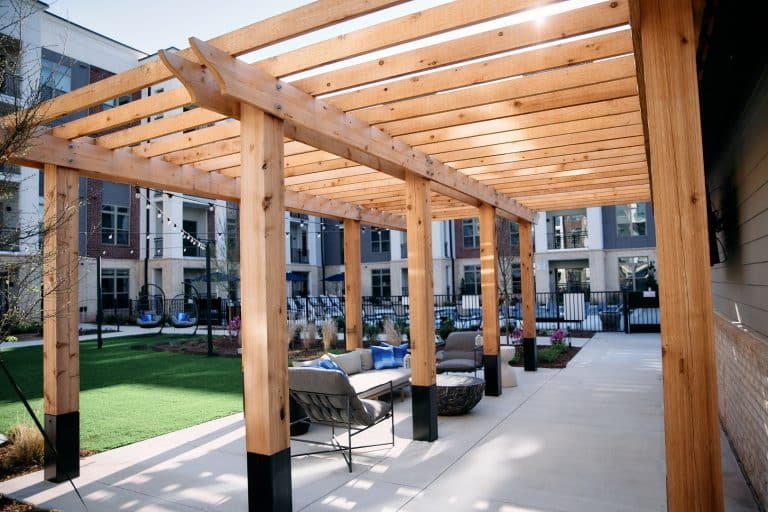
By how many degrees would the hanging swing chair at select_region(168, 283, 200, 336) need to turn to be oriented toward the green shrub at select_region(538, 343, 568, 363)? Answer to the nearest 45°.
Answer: approximately 90° to its left

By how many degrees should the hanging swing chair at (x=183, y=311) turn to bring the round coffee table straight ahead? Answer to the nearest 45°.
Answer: approximately 45° to its left

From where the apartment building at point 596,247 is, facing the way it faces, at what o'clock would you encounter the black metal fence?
The black metal fence is roughly at 12 o'clock from the apartment building.

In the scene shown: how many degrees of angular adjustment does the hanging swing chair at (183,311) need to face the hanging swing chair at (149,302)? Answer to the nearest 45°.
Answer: approximately 90° to its right

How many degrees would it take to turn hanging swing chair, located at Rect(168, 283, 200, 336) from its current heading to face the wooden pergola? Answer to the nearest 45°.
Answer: approximately 45° to its left

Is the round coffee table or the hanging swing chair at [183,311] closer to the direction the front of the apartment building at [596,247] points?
the round coffee table

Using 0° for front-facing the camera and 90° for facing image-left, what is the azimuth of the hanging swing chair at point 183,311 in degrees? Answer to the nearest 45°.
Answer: approximately 45°

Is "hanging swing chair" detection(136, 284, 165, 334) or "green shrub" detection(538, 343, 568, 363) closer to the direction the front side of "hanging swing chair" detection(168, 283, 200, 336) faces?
the green shrub

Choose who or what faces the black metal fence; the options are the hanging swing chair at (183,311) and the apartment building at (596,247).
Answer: the apartment building

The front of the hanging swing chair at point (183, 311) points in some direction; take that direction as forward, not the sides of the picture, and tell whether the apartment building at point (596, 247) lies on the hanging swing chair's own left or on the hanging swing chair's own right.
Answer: on the hanging swing chair's own left

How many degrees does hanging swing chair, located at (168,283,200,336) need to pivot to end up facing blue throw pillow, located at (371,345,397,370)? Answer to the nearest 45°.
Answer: approximately 45° to its left

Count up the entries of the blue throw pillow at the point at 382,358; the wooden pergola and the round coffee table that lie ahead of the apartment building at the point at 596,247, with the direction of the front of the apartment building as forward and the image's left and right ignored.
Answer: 3

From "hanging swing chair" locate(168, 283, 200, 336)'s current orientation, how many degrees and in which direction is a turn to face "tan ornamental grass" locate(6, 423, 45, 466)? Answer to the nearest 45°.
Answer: approximately 45° to its left
